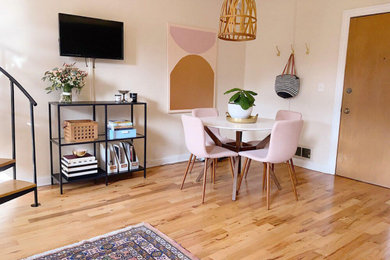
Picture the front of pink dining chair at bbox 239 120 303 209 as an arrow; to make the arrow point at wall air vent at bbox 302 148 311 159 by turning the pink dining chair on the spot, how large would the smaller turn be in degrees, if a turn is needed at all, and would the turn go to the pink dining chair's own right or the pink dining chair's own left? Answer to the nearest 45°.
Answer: approximately 45° to the pink dining chair's own right

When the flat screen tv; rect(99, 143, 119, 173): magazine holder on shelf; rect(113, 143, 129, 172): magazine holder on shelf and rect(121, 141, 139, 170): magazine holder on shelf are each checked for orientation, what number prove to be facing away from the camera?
0

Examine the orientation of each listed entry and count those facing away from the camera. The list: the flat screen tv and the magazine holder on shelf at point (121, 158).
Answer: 0

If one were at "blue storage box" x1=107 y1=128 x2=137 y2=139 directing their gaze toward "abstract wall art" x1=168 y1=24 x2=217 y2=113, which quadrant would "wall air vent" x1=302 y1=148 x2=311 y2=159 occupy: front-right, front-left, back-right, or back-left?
front-right

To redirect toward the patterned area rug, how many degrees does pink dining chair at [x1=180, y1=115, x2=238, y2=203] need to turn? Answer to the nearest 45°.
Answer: approximately 180°

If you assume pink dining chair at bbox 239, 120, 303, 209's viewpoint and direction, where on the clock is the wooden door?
The wooden door is roughly at 3 o'clock from the pink dining chair.

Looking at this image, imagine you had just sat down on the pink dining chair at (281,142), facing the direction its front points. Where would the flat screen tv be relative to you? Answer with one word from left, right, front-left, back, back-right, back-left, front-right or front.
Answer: front-left

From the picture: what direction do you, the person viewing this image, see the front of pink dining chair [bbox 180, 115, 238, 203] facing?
facing away from the viewer and to the right of the viewer

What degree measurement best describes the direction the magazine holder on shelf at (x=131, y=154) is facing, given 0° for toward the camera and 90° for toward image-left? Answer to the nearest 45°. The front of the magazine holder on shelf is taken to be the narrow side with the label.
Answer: approximately 315°

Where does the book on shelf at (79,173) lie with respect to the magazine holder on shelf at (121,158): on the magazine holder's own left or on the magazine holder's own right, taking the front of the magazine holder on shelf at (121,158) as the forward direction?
on the magazine holder's own right

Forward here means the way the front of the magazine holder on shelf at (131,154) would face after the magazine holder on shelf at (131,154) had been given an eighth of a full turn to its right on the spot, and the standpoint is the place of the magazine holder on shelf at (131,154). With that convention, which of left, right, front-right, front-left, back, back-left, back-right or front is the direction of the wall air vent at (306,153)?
left

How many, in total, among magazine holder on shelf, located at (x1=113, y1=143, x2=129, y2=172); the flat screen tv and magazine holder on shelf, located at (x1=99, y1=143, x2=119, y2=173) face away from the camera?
0

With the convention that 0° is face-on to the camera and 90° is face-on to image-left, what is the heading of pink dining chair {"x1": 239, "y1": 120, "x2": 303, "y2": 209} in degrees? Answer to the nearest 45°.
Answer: approximately 135°

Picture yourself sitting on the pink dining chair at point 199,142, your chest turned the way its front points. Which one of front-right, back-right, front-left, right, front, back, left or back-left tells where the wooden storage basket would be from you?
back-left

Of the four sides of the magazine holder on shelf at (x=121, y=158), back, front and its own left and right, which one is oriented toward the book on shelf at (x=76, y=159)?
right
